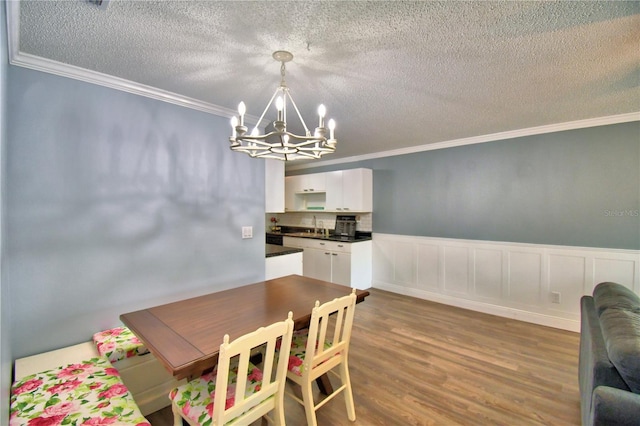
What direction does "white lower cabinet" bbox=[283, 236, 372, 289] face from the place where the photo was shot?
facing the viewer and to the left of the viewer

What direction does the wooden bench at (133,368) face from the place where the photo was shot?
facing the viewer and to the right of the viewer

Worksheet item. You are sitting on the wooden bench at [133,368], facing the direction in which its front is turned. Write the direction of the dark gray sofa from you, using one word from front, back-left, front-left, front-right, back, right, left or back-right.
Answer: front

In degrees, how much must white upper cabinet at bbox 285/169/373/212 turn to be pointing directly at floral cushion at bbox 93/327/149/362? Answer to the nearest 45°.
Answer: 0° — it already faces it

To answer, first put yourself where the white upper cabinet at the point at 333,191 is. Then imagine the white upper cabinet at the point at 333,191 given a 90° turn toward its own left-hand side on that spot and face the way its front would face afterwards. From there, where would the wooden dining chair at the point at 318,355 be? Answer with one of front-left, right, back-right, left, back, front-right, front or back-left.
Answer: front-right

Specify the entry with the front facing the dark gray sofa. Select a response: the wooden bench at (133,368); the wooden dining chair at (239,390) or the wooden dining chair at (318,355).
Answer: the wooden bench

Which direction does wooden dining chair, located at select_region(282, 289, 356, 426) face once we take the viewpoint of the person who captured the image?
facing away from the viewer and to the left of the viewer

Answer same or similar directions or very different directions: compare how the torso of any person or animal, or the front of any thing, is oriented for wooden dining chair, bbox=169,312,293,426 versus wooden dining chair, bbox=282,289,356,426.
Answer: same or similar directions

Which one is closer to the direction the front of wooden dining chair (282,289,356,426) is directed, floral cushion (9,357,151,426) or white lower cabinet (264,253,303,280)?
the white lower cabinet

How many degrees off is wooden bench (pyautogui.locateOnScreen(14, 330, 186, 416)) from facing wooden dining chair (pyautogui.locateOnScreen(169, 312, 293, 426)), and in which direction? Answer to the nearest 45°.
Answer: approximately 45° to its right

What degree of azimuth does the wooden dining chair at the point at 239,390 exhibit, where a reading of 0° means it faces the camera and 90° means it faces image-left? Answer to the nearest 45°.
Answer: approximately 135°

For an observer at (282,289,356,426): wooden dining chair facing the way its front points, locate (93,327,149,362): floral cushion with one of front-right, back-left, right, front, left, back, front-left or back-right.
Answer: front-left

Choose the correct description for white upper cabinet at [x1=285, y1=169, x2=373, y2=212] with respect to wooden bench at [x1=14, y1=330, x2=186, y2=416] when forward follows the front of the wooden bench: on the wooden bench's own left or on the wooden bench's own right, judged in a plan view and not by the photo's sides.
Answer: on the wooden bench's own left

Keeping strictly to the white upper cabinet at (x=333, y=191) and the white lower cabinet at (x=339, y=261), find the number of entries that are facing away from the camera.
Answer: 0
